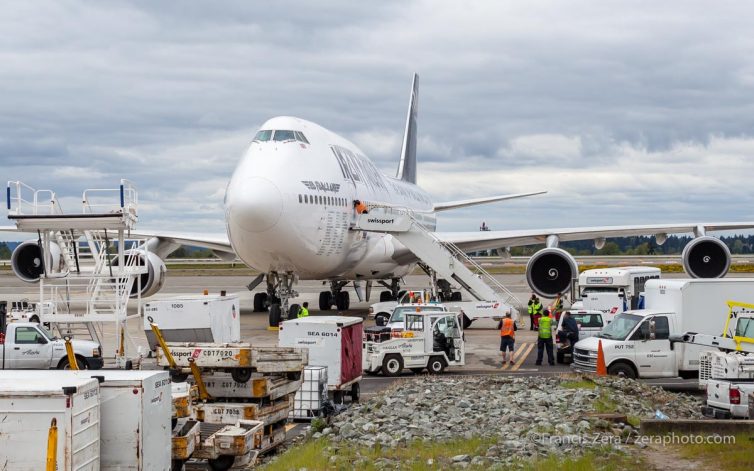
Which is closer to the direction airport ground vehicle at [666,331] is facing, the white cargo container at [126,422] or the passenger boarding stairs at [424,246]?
the white cargo container

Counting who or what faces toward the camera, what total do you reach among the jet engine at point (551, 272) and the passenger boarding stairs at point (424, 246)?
1

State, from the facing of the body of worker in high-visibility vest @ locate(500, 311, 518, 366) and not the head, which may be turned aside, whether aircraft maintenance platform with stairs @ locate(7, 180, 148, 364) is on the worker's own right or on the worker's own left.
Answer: on the worker's own left

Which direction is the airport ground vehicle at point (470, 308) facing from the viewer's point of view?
to the viewer's left

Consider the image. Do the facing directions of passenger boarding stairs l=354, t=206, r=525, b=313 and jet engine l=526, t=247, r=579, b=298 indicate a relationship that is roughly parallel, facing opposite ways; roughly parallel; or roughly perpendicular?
roughly perpendicular

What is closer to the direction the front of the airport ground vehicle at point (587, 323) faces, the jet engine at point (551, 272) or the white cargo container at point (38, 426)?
the white cargo container

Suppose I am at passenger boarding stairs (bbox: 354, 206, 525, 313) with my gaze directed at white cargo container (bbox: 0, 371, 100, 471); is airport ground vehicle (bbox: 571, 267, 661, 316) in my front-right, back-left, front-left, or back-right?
back-left
